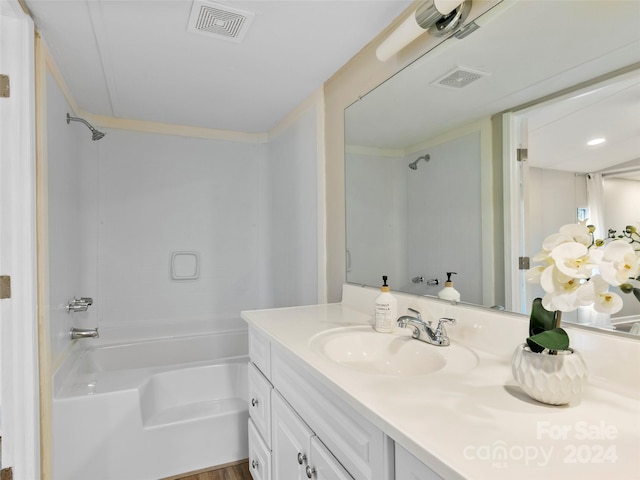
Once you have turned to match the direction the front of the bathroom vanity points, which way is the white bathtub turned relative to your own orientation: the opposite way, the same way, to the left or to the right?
to the left

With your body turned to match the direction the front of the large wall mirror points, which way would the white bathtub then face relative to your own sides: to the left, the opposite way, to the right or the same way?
to the left

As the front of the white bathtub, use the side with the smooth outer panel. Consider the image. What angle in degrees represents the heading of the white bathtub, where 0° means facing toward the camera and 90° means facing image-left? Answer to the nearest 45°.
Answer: approximately 0°

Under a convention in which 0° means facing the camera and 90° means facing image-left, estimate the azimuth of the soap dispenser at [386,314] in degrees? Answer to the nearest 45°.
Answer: approximately 45°

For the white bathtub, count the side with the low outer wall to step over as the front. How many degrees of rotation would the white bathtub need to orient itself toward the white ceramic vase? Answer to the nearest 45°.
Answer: approximately 45° to its left
